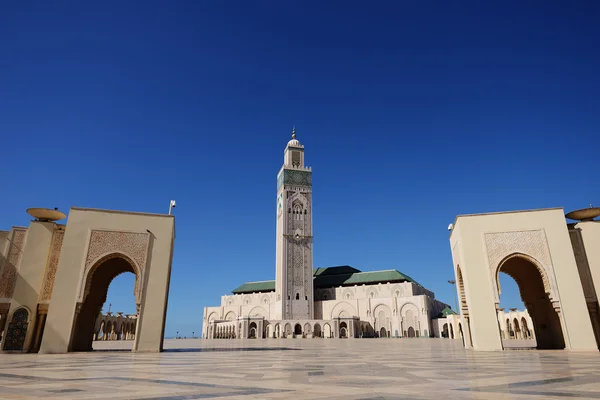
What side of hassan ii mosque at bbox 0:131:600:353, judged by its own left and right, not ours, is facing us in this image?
front
